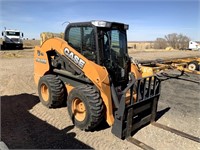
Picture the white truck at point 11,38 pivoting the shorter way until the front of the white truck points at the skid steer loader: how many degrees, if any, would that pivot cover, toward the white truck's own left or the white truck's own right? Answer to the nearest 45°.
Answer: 0° — it already faces it

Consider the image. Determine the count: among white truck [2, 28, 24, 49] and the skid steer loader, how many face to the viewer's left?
0

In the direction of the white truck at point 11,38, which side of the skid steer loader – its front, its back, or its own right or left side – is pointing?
back

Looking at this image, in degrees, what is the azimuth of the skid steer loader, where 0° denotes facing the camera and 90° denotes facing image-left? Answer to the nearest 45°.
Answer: approximately 315°
